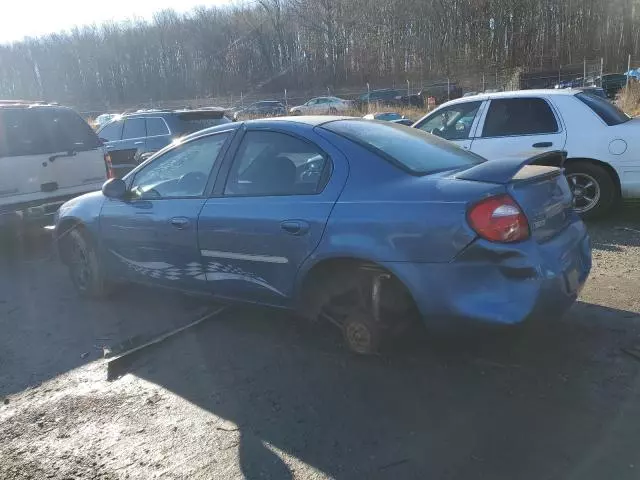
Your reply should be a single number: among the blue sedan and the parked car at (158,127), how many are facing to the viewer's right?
0

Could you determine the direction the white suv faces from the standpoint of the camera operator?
facing away from the viewer and to the left of the viewer

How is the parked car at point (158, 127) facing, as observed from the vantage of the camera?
facing away from the viewer and to the left of the viewer

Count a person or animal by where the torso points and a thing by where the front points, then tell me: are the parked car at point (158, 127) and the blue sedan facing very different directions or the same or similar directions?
same or similar directions

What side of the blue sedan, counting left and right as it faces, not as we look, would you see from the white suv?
front

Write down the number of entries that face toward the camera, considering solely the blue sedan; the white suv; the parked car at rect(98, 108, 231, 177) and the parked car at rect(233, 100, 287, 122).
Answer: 0

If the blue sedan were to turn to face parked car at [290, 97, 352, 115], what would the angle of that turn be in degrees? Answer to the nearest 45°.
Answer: approximately 45° to its right

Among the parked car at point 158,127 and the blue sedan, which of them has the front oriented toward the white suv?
the blue sedan

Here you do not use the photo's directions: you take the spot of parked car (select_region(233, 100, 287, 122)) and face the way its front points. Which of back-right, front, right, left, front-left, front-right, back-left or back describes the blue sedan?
left

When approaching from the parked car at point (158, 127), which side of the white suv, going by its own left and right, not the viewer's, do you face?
right
